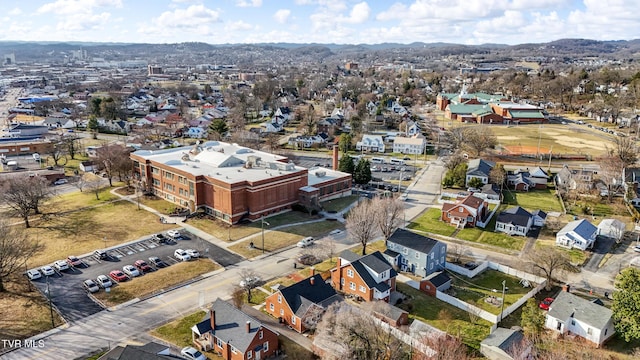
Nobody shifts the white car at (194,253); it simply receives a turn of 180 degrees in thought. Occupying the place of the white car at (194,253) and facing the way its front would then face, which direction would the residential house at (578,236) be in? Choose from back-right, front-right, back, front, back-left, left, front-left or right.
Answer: back-right

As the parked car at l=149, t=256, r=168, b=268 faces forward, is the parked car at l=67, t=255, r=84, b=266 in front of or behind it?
behind

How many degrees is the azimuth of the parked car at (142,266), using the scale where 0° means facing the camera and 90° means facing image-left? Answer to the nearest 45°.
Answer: approximately 315°

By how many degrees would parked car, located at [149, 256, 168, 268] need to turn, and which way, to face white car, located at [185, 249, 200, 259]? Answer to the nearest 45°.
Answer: approximately 45° to its left

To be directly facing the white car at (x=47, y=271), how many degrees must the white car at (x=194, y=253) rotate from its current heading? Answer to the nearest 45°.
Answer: approximately 135° to its right

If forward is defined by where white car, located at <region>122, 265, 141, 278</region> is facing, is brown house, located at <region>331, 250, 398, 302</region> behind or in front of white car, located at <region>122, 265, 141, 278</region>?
in front

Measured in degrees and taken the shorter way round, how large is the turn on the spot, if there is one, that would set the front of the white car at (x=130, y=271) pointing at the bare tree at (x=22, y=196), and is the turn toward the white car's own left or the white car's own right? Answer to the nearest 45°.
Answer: approximately 180°
